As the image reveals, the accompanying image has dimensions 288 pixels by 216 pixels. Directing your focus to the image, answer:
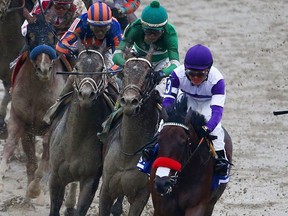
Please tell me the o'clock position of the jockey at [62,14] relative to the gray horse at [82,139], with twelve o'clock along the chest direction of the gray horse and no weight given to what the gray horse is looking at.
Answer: The jockey is roughly at 6 o'clock from the gray horse.

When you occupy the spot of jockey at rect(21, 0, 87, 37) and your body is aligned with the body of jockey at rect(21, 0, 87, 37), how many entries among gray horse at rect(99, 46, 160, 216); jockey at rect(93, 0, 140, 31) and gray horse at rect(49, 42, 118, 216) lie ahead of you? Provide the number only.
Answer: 2

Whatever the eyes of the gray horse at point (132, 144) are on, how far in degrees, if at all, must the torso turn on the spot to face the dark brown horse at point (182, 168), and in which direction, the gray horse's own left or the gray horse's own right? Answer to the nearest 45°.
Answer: approximately 45° to the gray horse's own left

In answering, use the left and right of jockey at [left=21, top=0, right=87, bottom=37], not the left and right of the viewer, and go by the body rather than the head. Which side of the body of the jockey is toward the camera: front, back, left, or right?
front

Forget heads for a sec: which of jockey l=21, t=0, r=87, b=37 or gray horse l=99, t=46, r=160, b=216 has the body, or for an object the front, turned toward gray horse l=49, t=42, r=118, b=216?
the jockey

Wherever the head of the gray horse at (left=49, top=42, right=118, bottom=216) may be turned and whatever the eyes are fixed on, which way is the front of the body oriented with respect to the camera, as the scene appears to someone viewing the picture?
toward the camera

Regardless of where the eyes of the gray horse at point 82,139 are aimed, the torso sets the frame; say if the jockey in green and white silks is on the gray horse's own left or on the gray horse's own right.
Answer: on the gray horse's own left

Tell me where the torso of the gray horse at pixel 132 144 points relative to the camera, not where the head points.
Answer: toward the camera

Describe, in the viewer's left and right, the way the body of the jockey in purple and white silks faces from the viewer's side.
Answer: facing the viewer

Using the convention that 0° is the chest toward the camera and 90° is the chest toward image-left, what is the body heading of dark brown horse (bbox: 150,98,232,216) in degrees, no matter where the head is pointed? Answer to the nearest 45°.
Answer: approximately 45°
